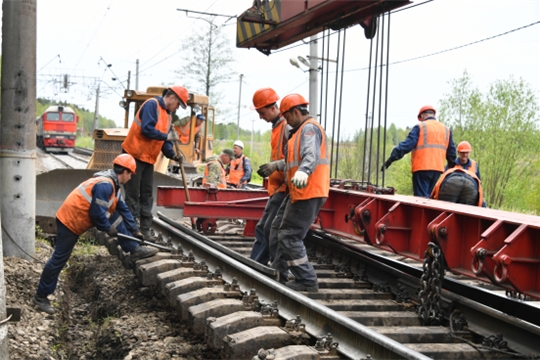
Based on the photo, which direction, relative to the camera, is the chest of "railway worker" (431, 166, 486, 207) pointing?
away from the camera

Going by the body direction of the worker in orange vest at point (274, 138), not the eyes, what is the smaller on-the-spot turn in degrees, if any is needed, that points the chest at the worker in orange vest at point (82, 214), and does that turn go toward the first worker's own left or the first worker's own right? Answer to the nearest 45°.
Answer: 0° — they already face them

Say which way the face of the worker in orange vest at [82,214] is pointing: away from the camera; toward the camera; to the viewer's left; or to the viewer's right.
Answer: to the viewer's right

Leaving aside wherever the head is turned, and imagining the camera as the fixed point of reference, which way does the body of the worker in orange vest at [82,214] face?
to the viewer's right

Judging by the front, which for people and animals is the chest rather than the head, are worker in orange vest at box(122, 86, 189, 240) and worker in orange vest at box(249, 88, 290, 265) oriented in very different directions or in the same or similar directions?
very different directions

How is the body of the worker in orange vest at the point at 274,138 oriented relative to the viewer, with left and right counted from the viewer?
facing to the left of the viewer

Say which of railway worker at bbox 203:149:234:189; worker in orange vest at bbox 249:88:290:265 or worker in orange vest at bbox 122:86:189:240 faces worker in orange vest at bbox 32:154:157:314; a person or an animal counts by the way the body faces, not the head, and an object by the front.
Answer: worker in orange vest at bbox 249:88:290:265

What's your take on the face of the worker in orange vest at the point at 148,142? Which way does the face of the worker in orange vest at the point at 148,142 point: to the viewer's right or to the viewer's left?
to the viewer's right

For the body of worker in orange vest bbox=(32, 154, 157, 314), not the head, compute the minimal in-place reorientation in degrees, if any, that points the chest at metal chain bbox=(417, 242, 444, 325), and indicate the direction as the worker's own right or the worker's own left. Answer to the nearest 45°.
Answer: approximately 45° to the worker's own right

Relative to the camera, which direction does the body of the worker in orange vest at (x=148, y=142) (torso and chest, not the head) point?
to the viewer's right

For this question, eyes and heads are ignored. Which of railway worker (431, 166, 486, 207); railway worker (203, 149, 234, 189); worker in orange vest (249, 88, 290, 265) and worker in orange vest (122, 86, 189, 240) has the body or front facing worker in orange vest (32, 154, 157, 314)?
worker in orange vest (249, 88, 290, 265)

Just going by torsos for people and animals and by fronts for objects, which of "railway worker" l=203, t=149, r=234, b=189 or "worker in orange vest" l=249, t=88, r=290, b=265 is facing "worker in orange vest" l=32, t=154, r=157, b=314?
"worker in orange vest" l=249, t=88, r=290, b=265
